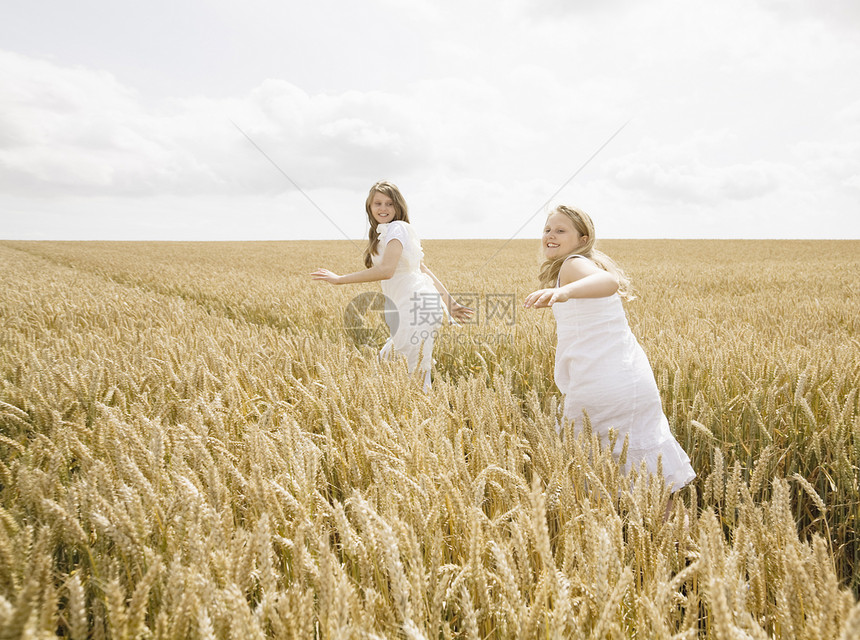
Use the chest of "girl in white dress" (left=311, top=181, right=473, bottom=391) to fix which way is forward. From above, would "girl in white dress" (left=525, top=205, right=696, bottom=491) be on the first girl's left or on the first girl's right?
on the first girl's left

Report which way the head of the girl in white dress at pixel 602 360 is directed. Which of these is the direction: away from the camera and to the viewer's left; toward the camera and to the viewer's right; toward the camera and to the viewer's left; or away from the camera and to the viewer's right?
toward the camera and to the viewer's left
